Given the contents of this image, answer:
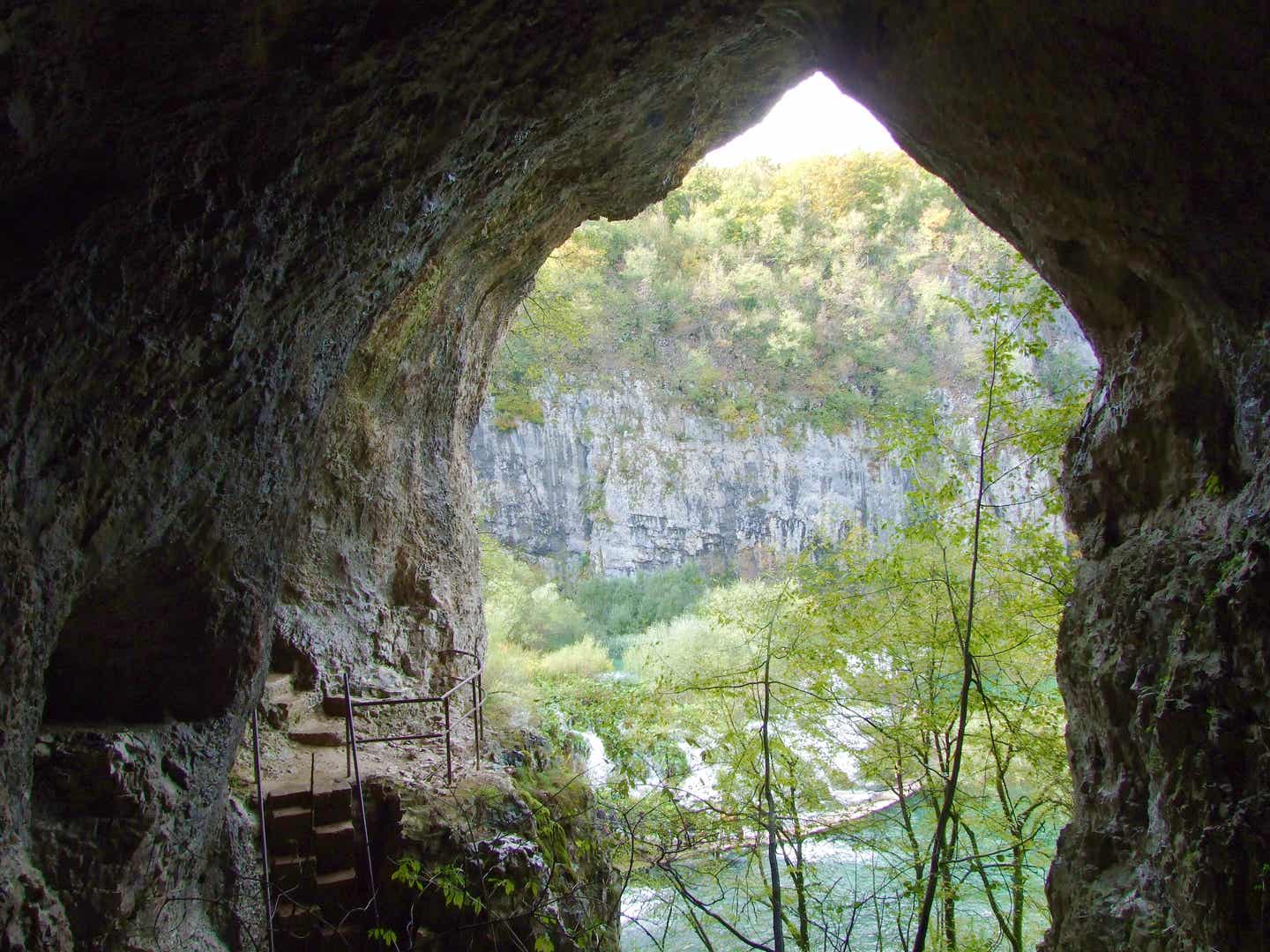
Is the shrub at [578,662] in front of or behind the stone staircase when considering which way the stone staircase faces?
behind

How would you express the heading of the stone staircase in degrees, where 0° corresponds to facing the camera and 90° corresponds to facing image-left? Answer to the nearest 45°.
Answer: approximately 0°
